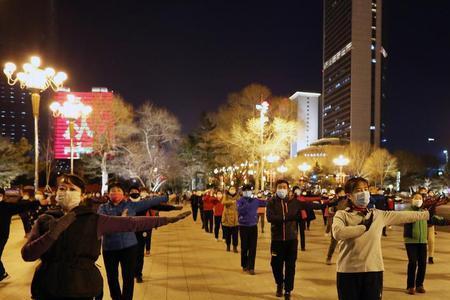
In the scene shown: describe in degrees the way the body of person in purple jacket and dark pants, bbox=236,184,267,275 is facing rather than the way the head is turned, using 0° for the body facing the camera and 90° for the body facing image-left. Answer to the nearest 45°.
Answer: approximately 0°

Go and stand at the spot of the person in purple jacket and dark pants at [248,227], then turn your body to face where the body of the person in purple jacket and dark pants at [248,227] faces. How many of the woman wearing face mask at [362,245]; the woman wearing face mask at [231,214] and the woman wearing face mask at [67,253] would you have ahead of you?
2

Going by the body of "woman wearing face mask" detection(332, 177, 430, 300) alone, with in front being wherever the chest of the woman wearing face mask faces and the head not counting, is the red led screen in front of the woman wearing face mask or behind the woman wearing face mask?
behind

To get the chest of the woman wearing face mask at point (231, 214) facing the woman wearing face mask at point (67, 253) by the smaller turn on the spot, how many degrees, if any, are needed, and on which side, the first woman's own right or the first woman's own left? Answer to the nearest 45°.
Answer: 0° — they already face them

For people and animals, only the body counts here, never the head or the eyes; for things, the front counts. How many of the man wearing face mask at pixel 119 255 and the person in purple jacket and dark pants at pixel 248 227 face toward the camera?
2
